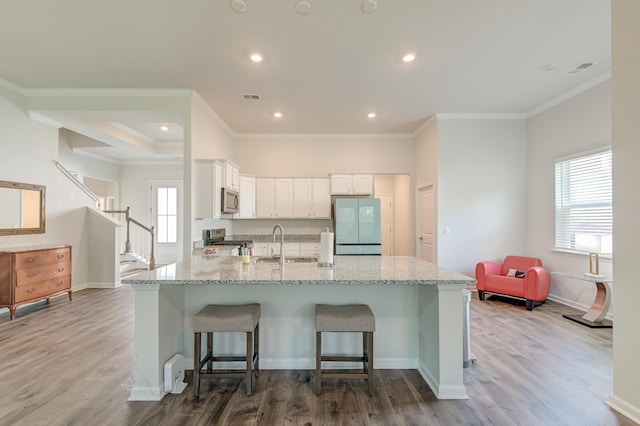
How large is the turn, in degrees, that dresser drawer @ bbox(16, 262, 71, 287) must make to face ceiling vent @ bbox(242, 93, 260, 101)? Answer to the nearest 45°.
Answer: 0° — it already faces it

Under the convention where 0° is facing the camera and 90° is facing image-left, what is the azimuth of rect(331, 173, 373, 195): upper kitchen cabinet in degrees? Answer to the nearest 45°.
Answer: approximately 0°

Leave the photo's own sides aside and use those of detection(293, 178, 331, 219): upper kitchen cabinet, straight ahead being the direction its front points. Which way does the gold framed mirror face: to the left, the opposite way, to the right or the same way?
to the left

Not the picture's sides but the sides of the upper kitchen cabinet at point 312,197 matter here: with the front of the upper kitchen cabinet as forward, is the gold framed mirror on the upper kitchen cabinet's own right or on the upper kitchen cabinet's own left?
on the upper kitchen cabinet's own right

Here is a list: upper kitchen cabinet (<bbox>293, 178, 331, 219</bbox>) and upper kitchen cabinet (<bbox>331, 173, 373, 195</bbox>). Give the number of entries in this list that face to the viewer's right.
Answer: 0

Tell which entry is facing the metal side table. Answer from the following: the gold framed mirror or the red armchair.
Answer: the gold framed mirror

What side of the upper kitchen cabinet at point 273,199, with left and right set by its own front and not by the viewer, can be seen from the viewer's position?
front

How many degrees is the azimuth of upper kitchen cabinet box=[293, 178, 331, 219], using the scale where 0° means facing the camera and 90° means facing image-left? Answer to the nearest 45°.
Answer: approximately 0°

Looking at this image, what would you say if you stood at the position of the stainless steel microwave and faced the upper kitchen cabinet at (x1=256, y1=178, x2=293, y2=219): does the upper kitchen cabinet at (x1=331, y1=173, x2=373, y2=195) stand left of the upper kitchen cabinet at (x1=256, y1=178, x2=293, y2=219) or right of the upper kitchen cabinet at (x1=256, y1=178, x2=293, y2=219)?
right

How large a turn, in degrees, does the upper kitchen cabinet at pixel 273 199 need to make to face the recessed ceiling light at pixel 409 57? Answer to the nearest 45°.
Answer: approximately 45° to its left

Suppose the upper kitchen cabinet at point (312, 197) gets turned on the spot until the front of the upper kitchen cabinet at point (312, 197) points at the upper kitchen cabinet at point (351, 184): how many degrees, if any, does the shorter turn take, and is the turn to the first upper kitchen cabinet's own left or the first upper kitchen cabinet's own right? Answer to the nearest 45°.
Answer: approximately 90° to the first upper kitchen cabinet's own left

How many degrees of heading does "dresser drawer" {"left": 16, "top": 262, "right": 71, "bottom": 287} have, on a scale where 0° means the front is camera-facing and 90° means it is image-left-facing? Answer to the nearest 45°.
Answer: approximately 315°

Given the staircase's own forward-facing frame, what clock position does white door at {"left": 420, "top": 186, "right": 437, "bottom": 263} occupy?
The white door is roughly at 12 o'clock from the staircase.
